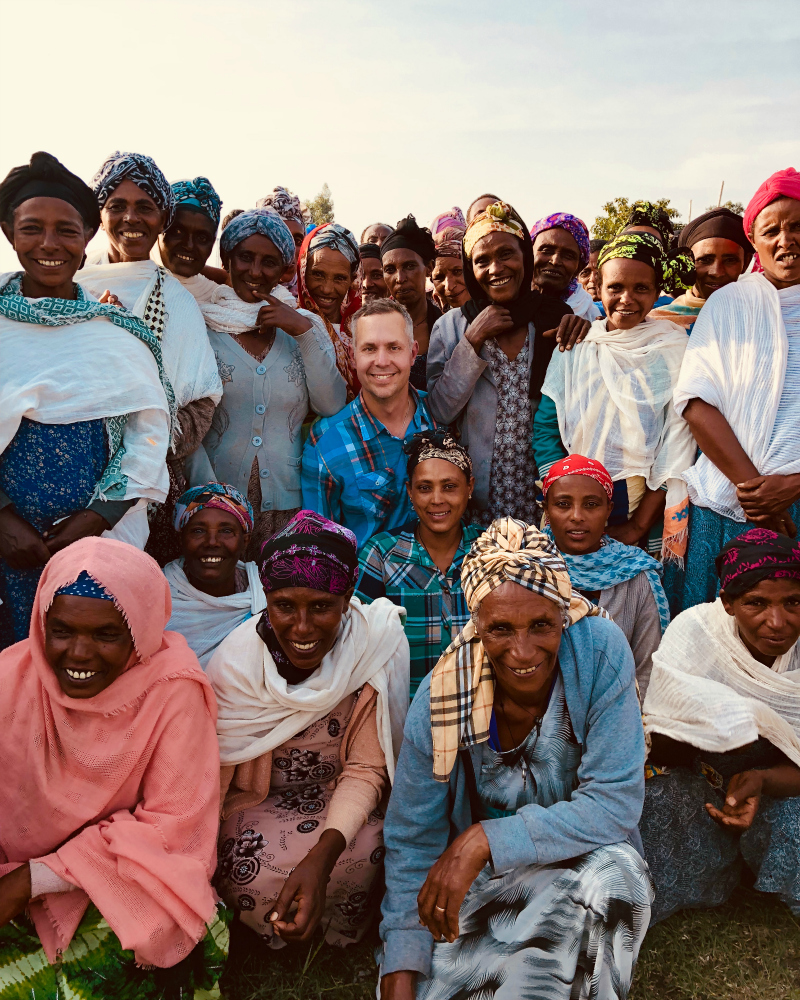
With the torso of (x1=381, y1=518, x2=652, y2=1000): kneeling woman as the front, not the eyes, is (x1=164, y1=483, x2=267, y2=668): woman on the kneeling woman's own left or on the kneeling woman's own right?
on the kneeling woman's own right

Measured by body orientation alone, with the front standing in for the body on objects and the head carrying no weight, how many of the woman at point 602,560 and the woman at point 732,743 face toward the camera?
2

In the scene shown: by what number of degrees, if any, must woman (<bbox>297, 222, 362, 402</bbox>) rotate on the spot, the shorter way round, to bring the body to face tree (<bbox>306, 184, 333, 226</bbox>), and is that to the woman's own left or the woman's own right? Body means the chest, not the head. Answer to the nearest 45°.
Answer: approximately 180°

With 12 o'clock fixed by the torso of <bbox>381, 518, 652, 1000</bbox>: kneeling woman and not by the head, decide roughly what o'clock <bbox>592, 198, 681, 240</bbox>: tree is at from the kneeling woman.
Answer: The tree is roughly at 6 o'clock from the kneeling woman.

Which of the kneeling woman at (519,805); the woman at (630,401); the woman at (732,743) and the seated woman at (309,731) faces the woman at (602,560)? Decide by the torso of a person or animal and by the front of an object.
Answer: the woman at (630,401)

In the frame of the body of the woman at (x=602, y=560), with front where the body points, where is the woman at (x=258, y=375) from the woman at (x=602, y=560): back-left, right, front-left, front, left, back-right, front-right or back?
right

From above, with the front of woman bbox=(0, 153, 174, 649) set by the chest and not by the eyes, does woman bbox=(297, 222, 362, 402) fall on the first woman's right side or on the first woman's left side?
on the first woman's left side

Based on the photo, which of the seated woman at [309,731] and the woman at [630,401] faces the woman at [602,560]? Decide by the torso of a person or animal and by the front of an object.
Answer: the woman at [630,401]

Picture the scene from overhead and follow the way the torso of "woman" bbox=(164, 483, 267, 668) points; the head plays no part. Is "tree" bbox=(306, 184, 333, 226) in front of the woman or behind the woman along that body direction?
behind
